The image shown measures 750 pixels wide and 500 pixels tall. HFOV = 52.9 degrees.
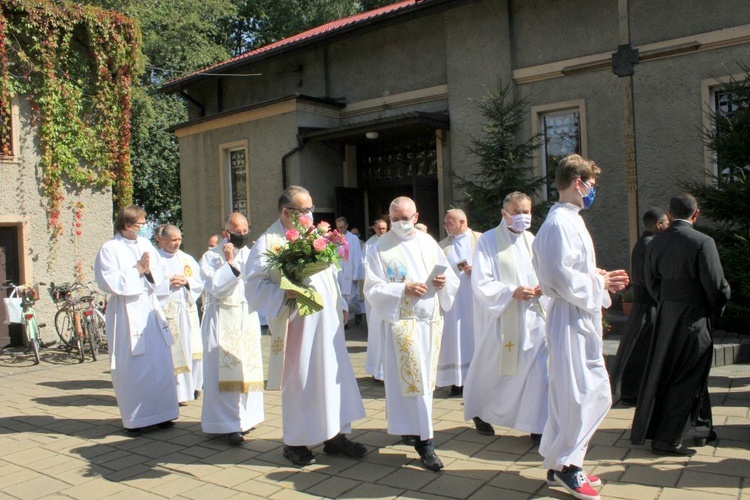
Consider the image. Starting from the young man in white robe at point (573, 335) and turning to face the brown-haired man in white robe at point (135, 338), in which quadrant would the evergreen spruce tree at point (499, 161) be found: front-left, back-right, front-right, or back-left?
front-right

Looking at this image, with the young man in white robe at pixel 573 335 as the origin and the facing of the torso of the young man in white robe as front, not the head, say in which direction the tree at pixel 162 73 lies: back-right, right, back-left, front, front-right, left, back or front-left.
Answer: back-left

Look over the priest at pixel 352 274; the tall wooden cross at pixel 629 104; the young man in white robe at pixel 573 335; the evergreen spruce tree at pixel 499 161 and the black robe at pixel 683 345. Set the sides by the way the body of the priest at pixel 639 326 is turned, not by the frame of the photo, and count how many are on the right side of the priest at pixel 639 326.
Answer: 2

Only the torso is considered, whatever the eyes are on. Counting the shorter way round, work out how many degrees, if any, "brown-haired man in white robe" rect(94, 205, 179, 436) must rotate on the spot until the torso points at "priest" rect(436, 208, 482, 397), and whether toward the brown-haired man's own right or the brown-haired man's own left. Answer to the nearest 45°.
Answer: approximately 45° to the brown-haired man's own left

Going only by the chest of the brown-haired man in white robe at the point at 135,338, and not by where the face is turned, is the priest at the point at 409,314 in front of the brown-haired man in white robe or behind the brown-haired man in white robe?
in front

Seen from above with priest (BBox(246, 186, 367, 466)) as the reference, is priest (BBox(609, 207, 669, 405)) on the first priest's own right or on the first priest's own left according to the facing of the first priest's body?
on the first priest's own left

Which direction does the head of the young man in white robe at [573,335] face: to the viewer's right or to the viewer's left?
to the viewer's right

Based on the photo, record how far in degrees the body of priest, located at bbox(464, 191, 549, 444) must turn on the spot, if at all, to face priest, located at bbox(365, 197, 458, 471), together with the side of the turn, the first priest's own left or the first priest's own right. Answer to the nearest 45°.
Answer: approximately 90° to the first priest's own right

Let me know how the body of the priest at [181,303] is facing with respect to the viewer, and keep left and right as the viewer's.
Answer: facing the viewer and to the right of the viewer

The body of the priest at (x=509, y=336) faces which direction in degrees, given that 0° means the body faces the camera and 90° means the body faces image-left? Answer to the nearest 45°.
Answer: approximately 315°

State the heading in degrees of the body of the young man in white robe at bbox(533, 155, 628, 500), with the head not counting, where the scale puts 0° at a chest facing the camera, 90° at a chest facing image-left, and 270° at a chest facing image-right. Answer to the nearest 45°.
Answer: approximately 270°
